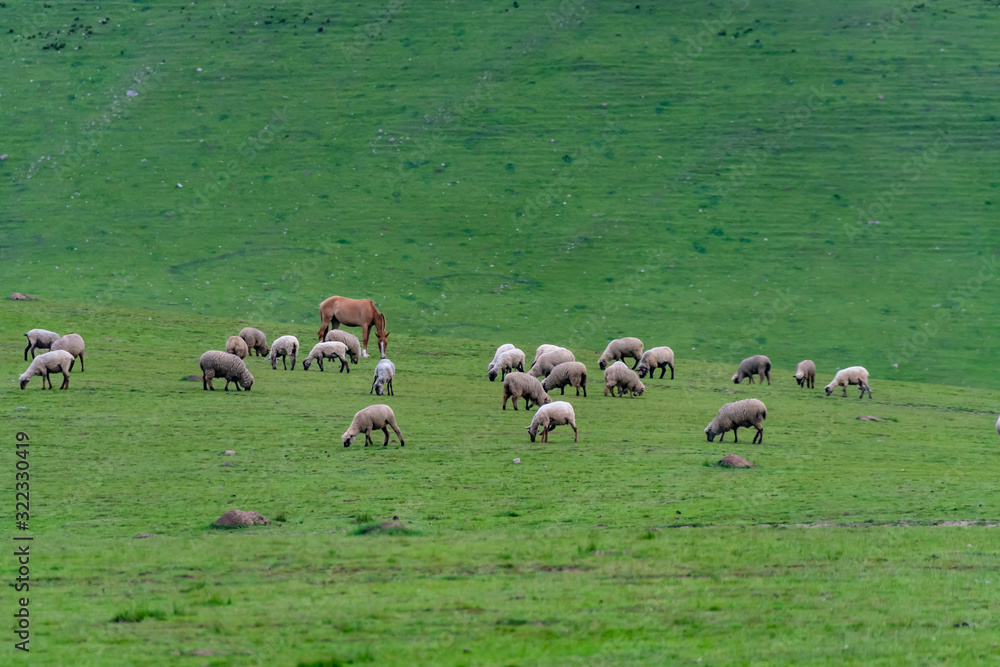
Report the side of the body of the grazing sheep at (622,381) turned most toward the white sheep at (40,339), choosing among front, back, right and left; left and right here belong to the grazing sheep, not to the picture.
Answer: back

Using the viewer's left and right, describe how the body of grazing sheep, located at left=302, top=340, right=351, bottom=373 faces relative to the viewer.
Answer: facing to the left of the viewer

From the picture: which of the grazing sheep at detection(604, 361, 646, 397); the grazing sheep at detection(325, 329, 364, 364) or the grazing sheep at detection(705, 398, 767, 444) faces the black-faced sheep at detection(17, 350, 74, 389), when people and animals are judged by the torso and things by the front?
the grazing sheep at detection(705, 398, 767, 444)

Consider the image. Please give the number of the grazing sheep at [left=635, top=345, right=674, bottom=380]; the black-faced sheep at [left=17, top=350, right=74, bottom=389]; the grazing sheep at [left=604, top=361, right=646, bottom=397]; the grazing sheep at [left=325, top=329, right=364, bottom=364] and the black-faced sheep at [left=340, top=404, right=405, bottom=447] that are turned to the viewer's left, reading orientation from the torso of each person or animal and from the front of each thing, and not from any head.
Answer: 3

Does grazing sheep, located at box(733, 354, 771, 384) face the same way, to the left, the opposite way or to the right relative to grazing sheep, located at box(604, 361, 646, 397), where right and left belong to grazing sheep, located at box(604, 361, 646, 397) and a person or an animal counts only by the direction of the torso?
the opposite way

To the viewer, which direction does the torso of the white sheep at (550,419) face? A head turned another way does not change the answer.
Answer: to the viewer's left

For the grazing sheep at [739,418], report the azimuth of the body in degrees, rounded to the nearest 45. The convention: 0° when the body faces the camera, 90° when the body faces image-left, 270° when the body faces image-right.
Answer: approximately 90°

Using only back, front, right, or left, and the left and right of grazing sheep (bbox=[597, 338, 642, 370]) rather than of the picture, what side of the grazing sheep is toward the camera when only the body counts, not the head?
left

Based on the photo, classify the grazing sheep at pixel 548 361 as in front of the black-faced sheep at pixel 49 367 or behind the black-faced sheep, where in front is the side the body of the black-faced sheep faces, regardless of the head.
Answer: behind

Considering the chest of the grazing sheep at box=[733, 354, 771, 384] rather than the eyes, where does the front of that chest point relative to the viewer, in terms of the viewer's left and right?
facing to the left of the viewer

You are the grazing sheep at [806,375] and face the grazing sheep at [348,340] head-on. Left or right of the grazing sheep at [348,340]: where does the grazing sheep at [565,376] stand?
left

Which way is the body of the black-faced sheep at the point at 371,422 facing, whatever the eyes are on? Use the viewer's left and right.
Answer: facing to the left of the viewer

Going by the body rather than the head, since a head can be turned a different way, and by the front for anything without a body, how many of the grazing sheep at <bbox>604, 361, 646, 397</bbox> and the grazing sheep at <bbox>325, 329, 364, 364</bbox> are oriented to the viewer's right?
2

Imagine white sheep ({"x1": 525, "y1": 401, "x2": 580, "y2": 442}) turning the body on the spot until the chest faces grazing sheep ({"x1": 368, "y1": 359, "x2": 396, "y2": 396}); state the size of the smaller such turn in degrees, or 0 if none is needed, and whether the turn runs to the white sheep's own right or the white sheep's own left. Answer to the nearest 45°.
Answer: approximately 45° to the white sheep's own right

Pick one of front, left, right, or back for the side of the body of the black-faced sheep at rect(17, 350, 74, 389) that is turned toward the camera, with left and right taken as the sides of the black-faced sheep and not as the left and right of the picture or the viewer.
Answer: left
